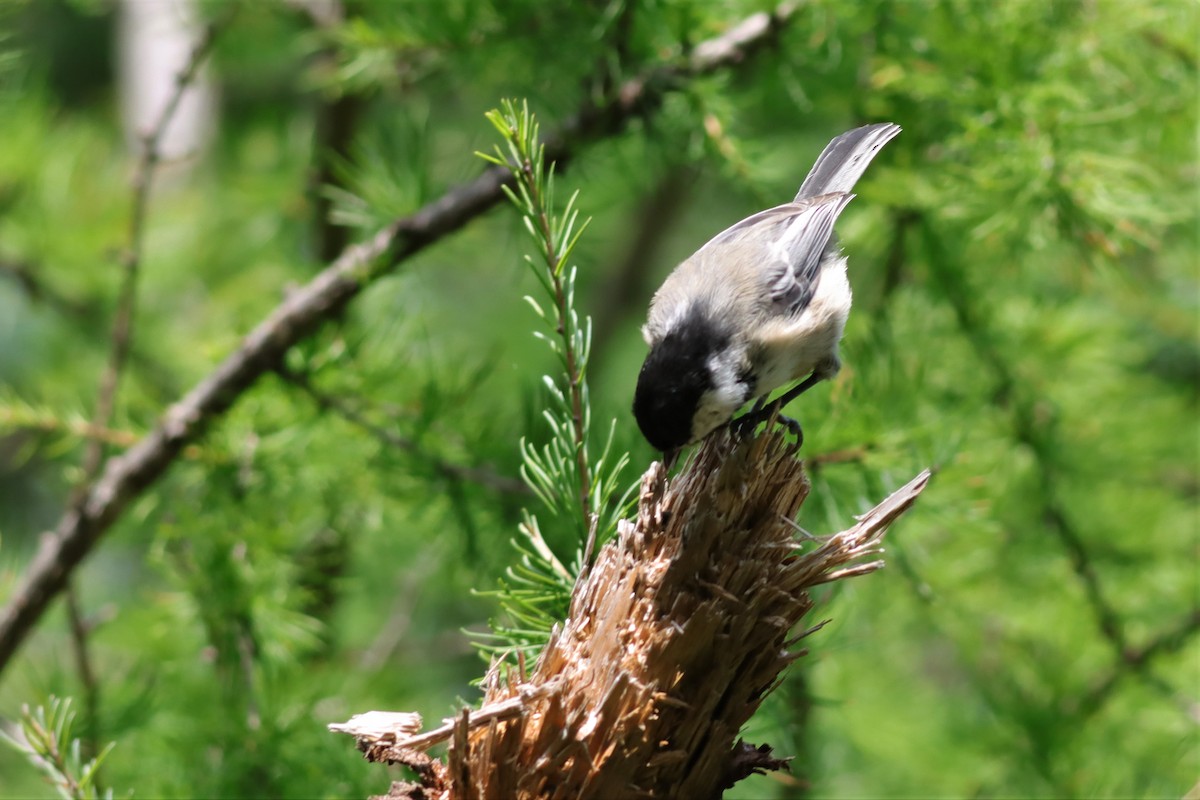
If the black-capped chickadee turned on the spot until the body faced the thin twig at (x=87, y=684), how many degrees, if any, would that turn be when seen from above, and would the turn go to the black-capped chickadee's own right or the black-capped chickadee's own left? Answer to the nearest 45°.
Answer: approximately 45° to the black-capped chickadee's own right

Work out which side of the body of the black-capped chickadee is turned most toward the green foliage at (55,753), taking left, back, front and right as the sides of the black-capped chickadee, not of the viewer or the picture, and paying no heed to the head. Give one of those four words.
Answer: front

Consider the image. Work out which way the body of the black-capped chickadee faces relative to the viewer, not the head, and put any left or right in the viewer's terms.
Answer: facing the viewer and to the left of the viewer

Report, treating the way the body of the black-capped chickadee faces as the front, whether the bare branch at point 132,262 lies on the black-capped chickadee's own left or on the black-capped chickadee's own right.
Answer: on the black-capped chickadee's own right
